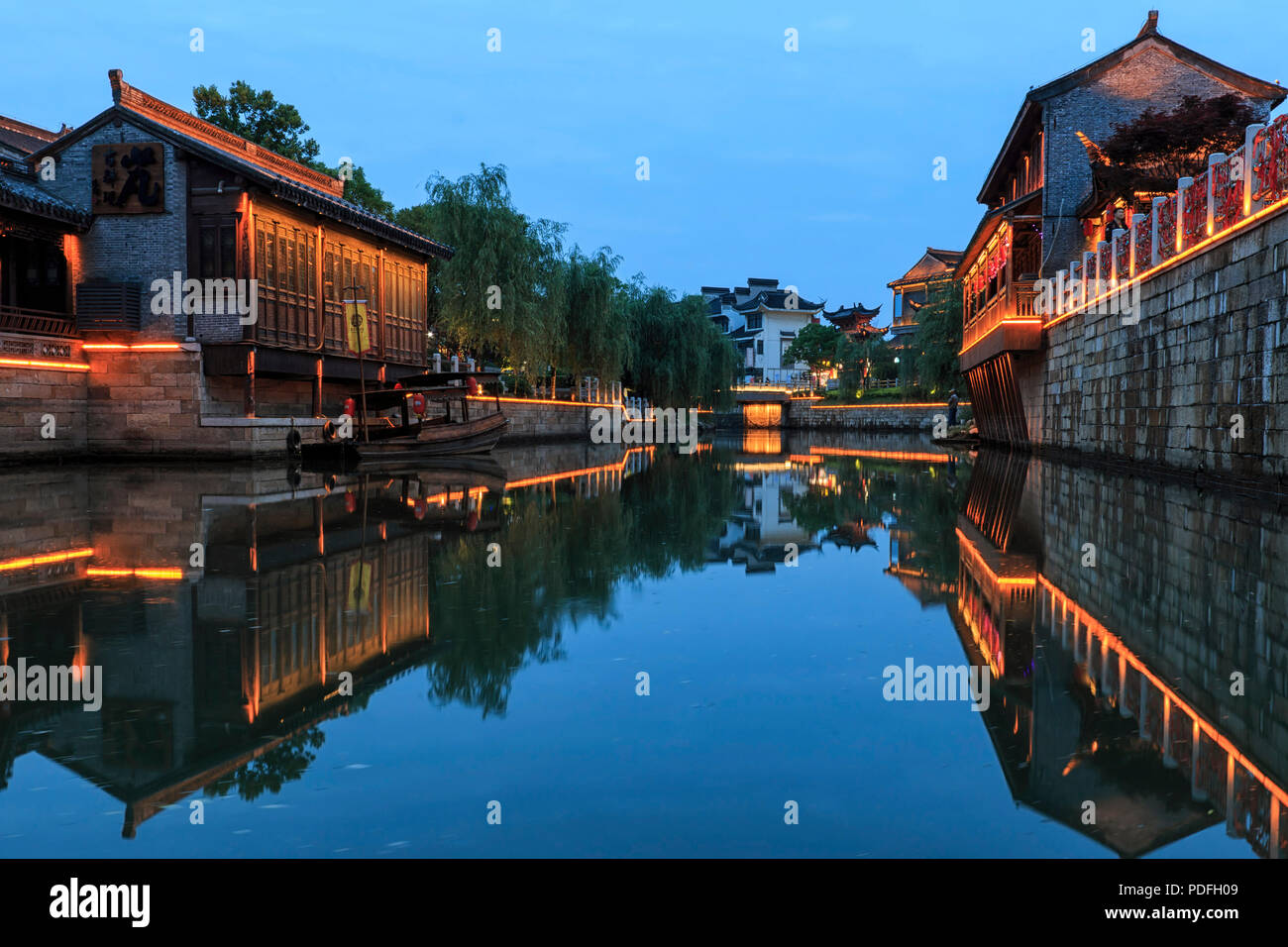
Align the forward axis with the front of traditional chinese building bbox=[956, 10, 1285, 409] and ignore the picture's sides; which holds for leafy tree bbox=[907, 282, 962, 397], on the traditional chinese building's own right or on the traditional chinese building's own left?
on the traditional chinese building's own right

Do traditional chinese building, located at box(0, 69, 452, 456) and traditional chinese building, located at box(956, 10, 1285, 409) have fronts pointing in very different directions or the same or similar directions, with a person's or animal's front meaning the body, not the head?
very different directions

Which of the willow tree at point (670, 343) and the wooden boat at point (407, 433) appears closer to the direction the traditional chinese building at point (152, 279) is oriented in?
the wooden boat

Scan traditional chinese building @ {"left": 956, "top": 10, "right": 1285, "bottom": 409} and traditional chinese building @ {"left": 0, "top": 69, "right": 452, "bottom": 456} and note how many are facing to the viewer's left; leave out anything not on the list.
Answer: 1

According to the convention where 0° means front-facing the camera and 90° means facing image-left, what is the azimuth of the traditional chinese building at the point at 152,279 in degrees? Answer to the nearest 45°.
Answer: approximately 315°

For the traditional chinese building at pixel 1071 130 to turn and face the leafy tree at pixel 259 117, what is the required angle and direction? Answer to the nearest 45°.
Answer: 0° — it already faces it

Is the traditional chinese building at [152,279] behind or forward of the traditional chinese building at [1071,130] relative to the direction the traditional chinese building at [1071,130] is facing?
forward

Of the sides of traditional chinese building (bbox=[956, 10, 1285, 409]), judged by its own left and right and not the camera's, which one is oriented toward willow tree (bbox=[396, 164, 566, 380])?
front

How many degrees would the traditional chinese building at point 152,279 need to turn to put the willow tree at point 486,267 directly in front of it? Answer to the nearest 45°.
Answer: approximately 90° to its left

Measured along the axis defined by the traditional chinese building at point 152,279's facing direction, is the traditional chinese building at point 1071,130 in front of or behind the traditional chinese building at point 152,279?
in front

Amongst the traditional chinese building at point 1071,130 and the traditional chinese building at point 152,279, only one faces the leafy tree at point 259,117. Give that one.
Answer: the traditional chinese building at point 1071,130

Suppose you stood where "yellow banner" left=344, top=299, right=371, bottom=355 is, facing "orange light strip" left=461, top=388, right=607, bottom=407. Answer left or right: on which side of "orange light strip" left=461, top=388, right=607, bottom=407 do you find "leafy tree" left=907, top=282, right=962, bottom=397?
right

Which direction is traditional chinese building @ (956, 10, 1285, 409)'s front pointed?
to the viewer's left
